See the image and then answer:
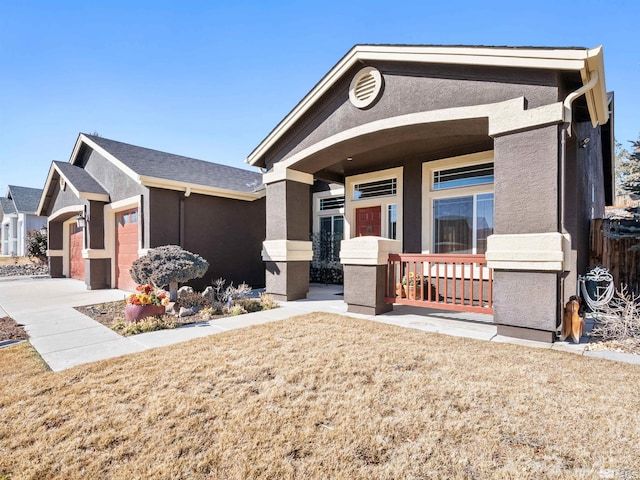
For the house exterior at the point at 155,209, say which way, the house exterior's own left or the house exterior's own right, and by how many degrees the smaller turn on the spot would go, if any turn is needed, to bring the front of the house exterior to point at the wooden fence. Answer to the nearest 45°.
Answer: approximately 90° to the house exterior's own left

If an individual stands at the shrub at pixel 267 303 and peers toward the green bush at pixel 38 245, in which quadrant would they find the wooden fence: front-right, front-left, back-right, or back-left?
back-right

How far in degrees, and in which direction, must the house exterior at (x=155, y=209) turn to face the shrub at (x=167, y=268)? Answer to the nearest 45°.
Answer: approximately 45° to its left

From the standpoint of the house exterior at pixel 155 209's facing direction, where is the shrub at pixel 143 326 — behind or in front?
in front

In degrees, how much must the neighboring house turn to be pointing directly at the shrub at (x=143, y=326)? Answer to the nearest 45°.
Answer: approximately 45° to its left

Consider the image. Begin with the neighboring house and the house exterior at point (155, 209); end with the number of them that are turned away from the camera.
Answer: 0

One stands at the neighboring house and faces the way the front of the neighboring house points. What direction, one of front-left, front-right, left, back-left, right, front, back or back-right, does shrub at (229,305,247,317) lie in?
front-left

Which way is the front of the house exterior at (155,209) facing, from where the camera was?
facing the viewer and to the left of the viewer

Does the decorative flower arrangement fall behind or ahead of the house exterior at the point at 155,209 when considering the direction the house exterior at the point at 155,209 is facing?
ahead

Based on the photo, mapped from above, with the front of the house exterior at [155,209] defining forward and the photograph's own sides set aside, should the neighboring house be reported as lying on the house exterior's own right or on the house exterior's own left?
on the house exterior's own right

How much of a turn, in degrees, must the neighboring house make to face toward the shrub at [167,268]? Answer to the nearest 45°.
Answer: approximately 45° to its left

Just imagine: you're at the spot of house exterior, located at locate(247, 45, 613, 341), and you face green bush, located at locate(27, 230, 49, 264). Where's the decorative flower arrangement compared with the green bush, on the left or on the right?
left

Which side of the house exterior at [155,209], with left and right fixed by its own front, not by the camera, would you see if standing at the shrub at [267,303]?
left

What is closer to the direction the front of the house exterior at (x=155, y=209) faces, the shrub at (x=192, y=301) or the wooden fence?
the shrub
